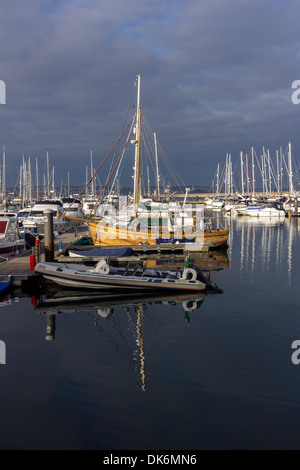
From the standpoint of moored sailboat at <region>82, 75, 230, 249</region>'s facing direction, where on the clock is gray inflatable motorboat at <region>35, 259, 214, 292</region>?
The gray inflatable motorboat is roughly at 9 o'clock from the moored sailboat.

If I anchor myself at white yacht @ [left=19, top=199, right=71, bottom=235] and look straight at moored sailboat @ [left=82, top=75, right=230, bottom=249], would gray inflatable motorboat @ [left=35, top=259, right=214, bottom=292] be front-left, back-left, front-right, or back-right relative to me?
front-right

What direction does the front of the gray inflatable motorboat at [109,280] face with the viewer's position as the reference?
facing to the left of the viewer

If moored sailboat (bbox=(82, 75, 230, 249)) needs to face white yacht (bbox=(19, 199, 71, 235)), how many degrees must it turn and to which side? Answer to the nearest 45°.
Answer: approximately 45° to its right

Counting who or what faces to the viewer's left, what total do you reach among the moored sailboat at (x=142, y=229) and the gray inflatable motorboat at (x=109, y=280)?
2

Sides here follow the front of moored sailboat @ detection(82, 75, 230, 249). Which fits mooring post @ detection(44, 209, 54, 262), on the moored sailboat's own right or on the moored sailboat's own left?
on the moored sailboat's own left

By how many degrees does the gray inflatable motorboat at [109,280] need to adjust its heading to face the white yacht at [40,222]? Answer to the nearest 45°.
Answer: approximately 90° to its right

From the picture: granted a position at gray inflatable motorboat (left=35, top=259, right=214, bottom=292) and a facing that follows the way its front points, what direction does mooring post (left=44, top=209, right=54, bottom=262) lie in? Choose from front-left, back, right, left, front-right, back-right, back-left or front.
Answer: front-right

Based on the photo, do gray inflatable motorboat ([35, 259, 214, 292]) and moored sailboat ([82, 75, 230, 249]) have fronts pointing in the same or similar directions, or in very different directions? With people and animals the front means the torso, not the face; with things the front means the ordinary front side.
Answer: same or similar directions

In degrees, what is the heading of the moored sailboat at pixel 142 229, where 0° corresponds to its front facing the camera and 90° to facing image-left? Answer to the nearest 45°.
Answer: approximately 90°
